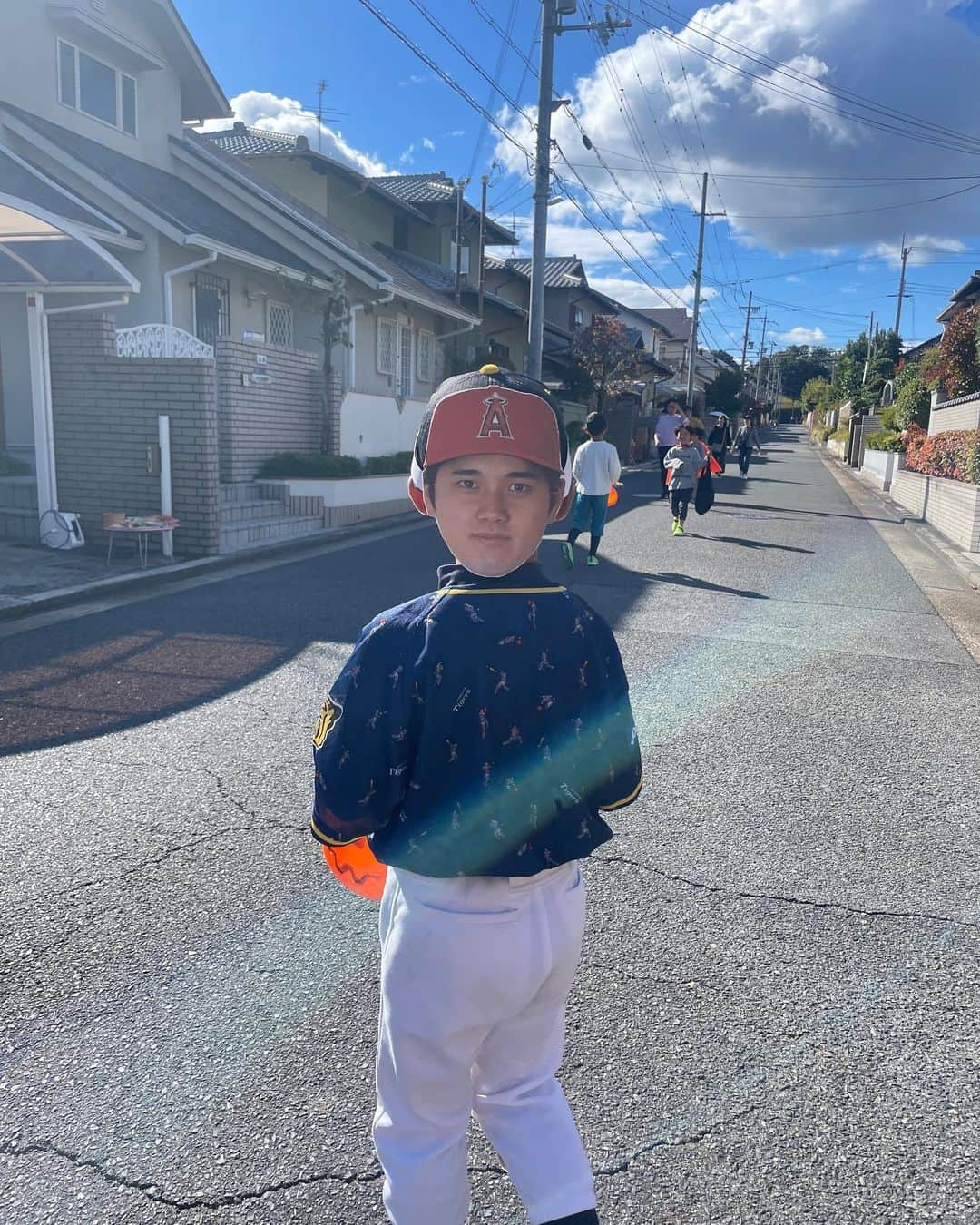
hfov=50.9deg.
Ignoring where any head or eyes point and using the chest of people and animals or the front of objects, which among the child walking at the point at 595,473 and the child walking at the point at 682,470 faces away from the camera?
the child walking at the point at 595,473

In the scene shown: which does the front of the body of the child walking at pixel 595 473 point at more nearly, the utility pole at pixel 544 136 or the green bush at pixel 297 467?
the utility pole

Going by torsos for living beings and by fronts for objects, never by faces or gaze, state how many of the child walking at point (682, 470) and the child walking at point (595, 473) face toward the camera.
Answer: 1

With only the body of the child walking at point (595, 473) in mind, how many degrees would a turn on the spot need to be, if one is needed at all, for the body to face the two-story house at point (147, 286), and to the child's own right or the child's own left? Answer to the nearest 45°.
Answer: approximately 45° to the child's own left

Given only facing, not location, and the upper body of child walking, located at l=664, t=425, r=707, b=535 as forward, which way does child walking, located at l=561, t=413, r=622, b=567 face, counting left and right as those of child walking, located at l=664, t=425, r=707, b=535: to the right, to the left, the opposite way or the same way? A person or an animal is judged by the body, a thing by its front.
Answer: the opposite way

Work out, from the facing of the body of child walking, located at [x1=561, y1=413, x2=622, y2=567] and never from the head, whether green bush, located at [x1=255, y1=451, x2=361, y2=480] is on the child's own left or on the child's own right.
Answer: on the child's own left

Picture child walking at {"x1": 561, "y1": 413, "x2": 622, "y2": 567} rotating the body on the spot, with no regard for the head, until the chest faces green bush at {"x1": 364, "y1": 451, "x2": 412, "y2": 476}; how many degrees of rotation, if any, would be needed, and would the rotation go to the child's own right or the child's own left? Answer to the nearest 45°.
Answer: approximately 45° to the child's own left

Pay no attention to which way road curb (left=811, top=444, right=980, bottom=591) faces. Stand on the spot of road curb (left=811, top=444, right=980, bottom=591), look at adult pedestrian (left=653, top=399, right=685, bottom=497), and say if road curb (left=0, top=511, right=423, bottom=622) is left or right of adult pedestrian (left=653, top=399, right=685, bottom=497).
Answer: left

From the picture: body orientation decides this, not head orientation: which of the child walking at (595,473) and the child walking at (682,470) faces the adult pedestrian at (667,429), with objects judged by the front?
the child walking at (595,473)

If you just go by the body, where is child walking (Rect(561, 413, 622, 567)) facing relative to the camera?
away from the camera

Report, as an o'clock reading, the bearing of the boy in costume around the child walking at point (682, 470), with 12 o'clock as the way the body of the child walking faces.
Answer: The boy in costume is roughly at 12 o'clock from the child walking.

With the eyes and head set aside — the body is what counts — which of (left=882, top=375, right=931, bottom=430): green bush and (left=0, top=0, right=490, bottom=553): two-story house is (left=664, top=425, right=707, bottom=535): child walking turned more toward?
the two-story house
